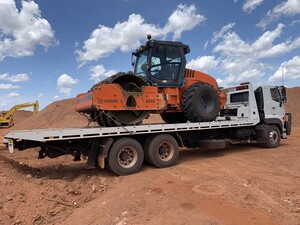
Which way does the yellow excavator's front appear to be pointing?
to the viewer's right
